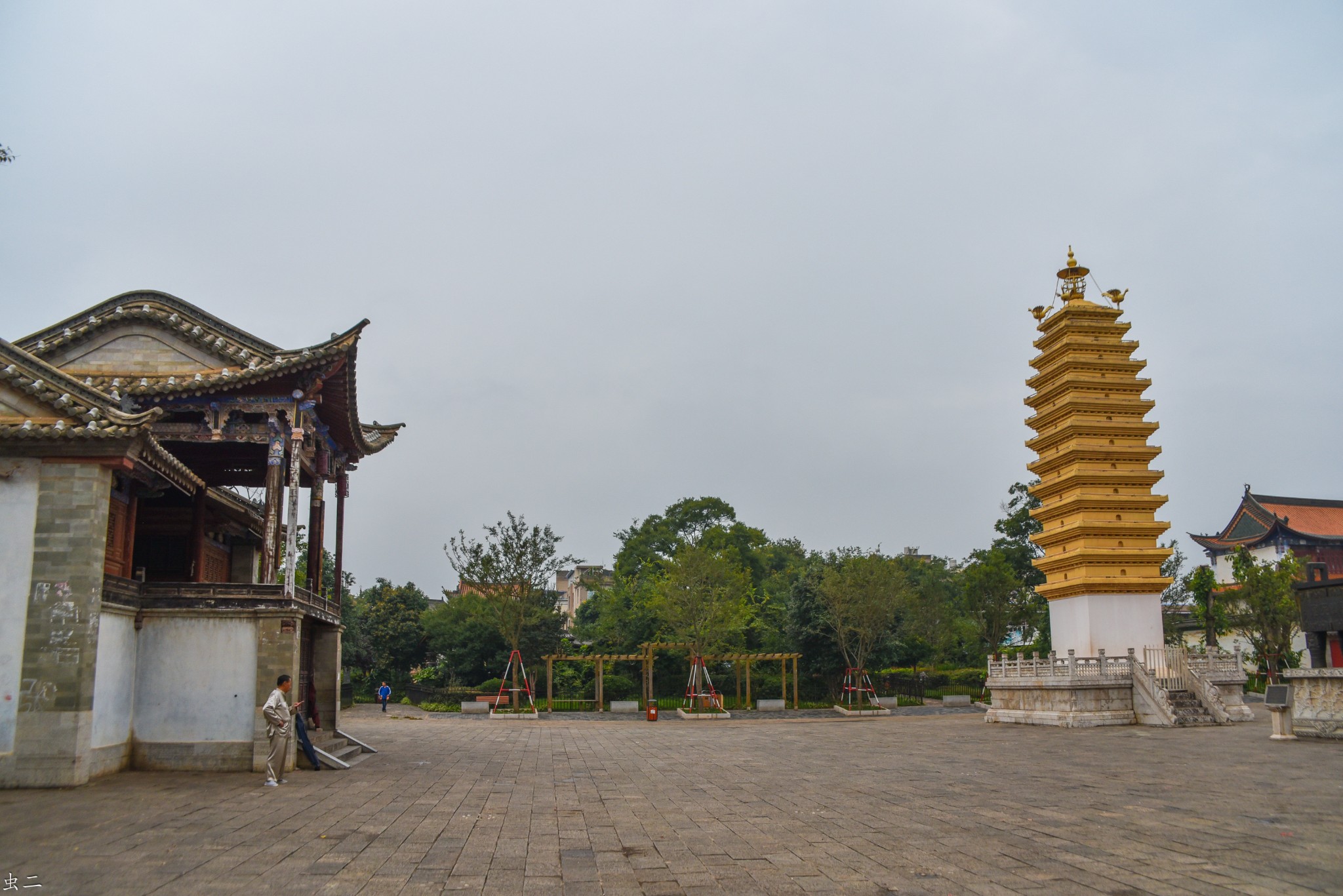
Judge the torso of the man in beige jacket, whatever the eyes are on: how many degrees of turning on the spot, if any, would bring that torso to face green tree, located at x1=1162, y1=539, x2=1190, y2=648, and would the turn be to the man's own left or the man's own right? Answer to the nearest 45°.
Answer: approximately 45° to the man's own left

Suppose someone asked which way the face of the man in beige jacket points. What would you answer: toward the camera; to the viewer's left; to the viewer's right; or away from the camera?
to the viewer's right

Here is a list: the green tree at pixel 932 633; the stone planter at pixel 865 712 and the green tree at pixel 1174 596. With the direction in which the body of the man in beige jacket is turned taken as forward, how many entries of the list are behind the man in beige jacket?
0

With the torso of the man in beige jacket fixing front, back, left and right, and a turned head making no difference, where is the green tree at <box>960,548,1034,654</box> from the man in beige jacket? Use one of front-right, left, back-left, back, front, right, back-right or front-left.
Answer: front-left

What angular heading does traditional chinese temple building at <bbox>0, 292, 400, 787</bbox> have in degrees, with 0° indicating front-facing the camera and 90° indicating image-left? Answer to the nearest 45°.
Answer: approximately 270°

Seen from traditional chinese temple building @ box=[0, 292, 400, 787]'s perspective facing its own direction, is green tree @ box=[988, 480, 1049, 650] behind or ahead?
ahead

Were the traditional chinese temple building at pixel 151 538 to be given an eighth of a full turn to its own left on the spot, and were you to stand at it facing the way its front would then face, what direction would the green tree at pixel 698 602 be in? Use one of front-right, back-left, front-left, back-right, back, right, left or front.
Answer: front

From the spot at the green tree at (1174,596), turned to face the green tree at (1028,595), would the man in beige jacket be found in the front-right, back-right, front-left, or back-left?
front-left

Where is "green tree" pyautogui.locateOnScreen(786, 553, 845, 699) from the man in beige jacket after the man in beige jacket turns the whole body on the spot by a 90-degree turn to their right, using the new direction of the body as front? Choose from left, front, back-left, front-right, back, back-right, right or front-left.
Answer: back-left

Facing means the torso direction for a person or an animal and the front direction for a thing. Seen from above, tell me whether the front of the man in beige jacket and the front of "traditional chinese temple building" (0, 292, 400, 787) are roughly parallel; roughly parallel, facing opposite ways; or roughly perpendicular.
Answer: roughly parallel

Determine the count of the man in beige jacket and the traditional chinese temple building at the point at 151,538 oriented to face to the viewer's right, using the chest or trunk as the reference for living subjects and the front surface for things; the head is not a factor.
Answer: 2

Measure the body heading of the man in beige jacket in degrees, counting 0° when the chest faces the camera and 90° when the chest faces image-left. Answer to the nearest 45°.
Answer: approximately 270°

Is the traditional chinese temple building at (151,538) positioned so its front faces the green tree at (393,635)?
no
